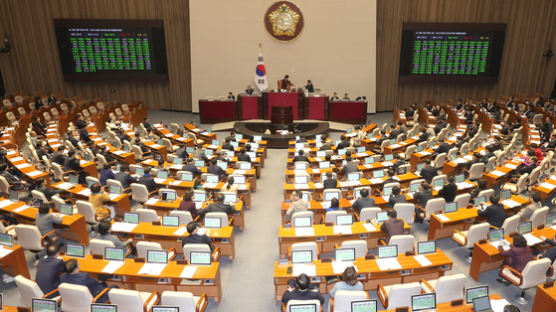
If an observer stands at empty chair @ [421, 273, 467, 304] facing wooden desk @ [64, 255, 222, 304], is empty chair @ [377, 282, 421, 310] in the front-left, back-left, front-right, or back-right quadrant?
front-left

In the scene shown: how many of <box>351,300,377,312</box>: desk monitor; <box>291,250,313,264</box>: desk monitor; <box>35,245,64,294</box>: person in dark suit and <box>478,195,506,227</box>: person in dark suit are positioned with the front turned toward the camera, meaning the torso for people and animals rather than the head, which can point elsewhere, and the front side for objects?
2

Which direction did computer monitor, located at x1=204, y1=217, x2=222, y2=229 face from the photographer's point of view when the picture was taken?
facing the viewer

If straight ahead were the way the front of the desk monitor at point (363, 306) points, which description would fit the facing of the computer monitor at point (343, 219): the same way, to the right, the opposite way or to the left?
the same way

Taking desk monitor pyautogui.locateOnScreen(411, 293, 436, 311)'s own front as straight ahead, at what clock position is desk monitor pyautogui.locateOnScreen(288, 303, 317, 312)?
desk monitor pyautogui.locateOnScreen(288, 303, 317, 312) is roughly at 2 o'clock from desk monitor pyautogui.locateOnScreen(411, 293, 436, 311).

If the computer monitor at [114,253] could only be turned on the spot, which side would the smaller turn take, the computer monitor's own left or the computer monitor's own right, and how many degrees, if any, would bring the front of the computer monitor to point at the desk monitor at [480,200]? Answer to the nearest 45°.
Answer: approximately 90° to the computer monitor's own left

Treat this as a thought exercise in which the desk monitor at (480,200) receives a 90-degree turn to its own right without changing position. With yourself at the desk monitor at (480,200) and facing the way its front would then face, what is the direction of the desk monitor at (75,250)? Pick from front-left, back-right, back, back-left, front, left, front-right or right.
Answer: front

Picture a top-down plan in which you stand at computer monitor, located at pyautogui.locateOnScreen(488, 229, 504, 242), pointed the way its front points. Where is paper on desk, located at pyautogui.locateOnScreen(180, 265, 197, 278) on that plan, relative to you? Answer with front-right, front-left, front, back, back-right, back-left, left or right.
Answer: right

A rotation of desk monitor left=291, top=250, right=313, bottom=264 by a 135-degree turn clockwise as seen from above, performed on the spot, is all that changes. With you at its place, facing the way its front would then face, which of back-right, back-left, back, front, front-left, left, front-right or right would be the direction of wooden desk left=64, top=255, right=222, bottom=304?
front-left

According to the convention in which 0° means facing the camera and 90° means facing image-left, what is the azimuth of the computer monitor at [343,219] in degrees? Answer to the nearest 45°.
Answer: approximately 0°

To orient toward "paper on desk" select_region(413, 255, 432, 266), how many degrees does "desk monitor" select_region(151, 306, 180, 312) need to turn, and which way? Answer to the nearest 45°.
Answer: approximately 90° to its left

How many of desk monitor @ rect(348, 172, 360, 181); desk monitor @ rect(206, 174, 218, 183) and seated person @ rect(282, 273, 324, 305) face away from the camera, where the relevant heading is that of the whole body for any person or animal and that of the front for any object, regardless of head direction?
1

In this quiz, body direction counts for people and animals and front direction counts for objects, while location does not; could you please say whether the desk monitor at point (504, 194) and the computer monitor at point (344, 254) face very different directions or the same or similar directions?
same or similar directions

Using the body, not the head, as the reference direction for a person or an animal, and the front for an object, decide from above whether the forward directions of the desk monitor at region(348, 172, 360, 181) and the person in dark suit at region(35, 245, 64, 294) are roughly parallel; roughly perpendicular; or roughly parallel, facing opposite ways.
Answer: roughly parallel, facing opposite ways

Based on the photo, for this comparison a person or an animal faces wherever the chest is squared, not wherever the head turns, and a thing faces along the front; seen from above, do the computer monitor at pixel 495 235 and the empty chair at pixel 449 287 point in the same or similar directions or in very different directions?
very different directions

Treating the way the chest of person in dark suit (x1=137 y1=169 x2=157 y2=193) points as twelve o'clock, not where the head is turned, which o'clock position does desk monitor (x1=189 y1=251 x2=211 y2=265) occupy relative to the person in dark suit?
The desk monitor is roughly at 4 o'clock from the person in dark suit.

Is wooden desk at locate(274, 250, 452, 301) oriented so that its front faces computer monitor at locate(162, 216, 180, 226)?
no

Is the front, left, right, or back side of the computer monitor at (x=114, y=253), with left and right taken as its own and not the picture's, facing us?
front

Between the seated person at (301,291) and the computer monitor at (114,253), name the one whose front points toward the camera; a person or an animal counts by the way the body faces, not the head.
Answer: the computer monitor

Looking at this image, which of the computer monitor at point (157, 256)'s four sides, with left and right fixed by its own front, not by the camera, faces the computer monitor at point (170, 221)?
back

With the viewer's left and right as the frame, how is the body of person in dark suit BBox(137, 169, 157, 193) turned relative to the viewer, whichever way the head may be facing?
facing away from the viewer and to the right of the viewer

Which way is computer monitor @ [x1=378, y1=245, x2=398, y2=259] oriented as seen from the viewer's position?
toward the camera

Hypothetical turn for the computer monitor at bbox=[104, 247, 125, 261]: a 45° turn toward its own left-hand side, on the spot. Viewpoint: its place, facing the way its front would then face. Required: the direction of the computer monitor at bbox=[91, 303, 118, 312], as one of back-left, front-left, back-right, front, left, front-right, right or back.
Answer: front-right

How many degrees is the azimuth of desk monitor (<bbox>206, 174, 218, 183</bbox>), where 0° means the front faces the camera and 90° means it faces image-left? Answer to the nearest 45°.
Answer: approximately 0°

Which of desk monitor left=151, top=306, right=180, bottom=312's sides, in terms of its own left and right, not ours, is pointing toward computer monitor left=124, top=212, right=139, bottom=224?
back
